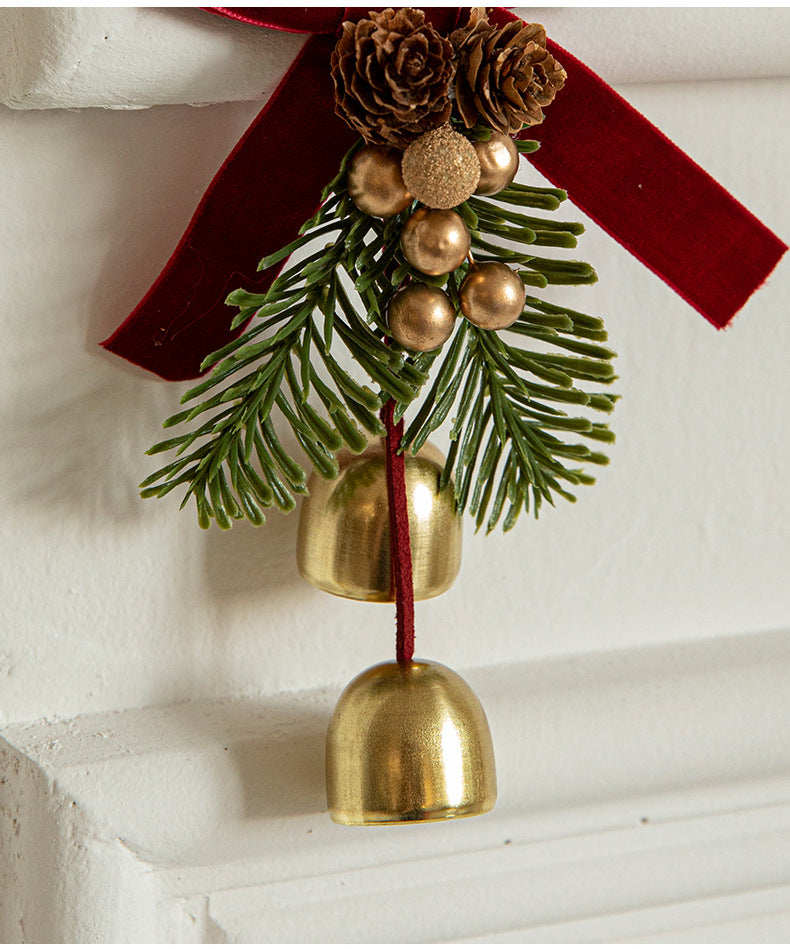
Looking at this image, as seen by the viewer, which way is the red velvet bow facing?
toward the camera
